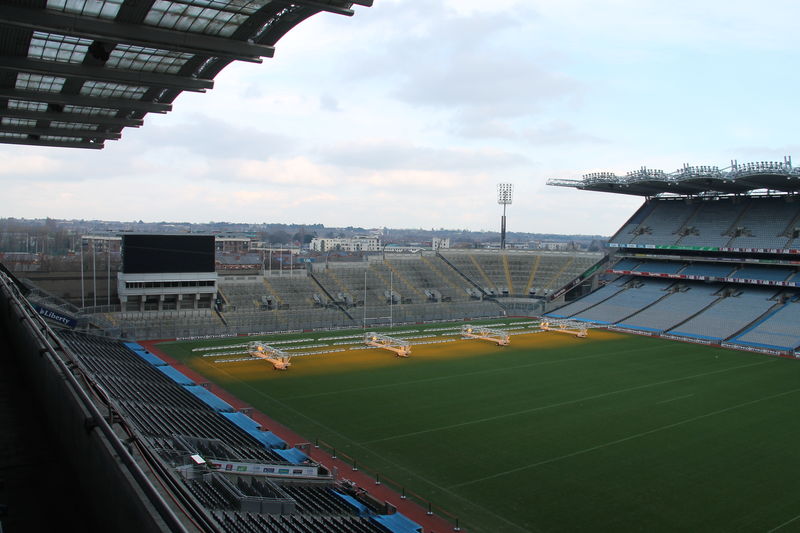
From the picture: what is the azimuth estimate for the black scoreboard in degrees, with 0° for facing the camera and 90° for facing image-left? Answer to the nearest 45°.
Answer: approximately 0°

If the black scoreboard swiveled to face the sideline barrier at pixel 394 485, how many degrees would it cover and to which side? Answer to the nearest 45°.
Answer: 0° — it already faces it
